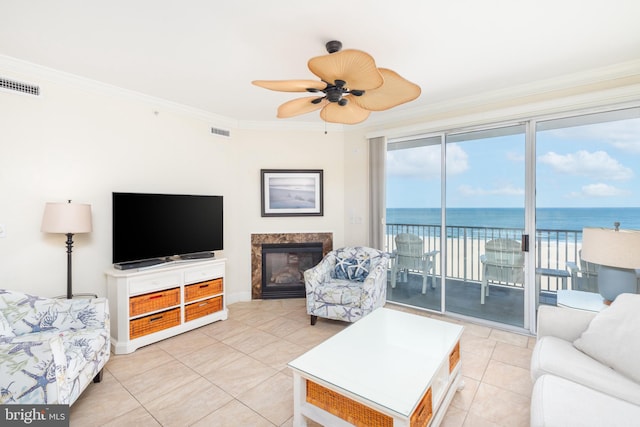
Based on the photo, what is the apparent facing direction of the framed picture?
toward the camera

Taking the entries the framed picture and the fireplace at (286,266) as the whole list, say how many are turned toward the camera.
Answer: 2

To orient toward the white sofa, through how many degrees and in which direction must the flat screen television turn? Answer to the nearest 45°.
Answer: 0° — it already faces it

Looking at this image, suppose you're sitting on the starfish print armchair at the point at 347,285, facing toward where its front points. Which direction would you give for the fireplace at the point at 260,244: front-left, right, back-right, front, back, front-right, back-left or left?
right

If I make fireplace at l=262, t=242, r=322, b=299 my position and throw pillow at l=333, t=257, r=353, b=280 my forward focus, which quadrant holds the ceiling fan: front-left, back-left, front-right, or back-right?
front-right

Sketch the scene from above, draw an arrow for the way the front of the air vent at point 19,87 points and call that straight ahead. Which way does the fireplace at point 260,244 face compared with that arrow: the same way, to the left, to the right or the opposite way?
to the right

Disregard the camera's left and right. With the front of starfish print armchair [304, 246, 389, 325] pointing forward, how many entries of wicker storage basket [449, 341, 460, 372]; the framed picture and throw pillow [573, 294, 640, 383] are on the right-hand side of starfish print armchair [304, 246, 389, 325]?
1

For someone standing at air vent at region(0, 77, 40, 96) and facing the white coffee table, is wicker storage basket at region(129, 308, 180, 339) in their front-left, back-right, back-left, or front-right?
front-left

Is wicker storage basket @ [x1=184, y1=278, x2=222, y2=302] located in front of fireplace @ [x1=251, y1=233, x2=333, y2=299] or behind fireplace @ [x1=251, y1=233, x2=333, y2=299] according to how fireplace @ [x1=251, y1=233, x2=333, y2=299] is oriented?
in front

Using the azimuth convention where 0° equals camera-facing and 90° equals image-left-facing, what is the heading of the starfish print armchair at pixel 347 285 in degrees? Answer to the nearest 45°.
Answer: approximately 45°

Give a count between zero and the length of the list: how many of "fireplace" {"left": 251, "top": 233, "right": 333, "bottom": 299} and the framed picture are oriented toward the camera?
2

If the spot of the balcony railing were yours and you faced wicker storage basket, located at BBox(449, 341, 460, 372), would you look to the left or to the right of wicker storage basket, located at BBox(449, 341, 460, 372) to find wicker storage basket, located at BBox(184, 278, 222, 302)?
right

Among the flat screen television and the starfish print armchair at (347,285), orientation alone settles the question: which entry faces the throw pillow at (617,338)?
the flat screen television

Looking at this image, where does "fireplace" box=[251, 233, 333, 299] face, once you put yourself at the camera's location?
facing the viewer

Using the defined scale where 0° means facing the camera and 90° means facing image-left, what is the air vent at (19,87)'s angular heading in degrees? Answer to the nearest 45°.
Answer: approximately 315°

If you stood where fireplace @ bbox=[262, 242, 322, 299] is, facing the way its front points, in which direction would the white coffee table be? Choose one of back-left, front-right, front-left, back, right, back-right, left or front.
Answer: front

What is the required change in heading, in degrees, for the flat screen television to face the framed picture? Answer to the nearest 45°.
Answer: approximately 45° to its left

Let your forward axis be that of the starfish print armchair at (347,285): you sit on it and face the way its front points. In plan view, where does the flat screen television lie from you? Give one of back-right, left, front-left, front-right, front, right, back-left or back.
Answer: front-right

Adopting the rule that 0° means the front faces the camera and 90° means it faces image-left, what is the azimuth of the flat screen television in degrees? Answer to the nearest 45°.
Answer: approximately 315°
